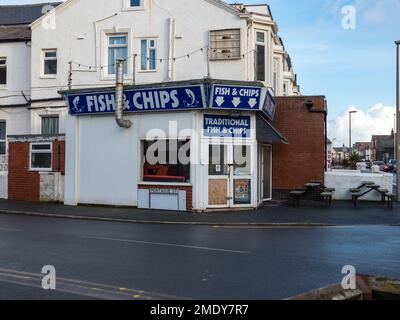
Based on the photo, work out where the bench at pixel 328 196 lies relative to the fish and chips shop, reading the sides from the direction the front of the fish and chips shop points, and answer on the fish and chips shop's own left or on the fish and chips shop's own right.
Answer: on the fish and chips shop's own left

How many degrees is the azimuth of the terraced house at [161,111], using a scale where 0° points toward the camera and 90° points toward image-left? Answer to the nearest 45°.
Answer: approximately 315°

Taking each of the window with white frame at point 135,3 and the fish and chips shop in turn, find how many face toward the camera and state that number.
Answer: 2

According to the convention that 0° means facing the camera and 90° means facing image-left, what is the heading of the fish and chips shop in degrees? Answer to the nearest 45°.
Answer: approximately 0°
